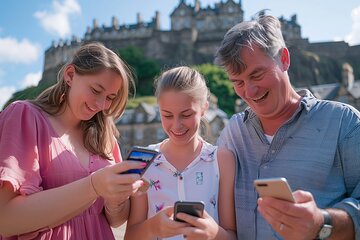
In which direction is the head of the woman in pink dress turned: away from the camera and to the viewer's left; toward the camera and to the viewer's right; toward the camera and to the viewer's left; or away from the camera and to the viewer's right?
toward the camera and to the viewer's right

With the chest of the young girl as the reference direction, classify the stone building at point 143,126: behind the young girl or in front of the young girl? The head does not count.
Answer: behind

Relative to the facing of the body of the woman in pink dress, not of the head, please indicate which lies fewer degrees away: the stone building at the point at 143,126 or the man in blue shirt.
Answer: the man in blue shirt

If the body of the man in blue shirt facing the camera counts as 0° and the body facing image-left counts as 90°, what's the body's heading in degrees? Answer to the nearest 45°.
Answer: approximately 45°

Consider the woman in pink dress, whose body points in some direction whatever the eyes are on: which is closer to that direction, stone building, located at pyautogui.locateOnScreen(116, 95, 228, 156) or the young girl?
the young girl

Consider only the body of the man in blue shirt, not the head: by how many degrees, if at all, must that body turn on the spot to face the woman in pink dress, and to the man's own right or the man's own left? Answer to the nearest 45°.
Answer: approximately 45° to the man's own right

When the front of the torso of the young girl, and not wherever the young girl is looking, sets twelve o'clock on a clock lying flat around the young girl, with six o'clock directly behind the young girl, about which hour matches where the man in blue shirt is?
The man in blue shirt is roughly at 9 o'clock from the young girl.

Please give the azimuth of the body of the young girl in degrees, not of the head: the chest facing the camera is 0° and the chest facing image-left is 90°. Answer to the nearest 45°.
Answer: approximately 0°

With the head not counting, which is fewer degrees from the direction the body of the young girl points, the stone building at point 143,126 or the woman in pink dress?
the woman in pink dress

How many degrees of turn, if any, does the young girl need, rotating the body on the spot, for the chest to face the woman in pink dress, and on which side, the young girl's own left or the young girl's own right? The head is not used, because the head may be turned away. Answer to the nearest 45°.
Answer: approximately 90° to the young girl's own right

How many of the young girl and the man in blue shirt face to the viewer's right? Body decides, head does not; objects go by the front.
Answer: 0

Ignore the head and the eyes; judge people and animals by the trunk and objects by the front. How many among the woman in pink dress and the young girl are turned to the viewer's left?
0

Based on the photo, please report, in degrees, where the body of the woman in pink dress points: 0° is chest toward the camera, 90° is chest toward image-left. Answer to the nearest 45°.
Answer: approximately 315°

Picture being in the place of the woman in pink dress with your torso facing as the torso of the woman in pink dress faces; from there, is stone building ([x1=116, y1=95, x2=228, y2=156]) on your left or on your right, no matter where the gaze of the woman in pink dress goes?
on your left

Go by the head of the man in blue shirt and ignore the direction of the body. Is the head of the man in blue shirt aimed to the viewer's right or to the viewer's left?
to the viewer's left
